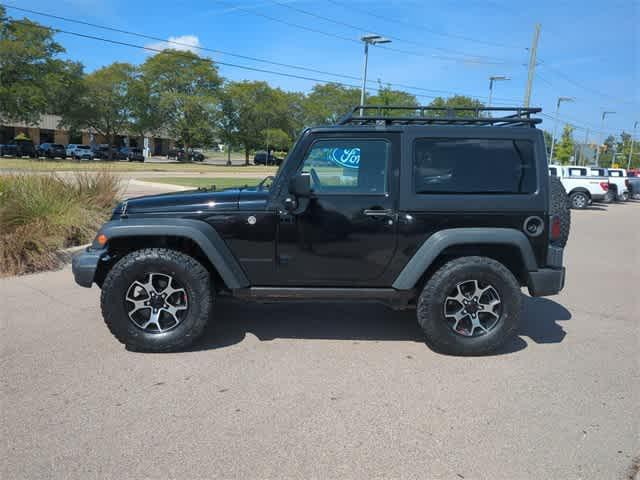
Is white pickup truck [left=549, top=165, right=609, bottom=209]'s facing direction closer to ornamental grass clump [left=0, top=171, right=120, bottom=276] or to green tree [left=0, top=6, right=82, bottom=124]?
the green tree

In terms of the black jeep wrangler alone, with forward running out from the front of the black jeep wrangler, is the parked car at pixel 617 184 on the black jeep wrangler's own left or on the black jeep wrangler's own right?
on the black jeep wrangler's own right

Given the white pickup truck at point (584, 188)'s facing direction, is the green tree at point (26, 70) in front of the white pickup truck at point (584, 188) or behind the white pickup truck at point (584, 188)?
in front

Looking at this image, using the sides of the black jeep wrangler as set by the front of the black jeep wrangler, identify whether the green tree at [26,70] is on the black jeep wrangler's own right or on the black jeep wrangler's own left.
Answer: on the black jeep wrangler's own right

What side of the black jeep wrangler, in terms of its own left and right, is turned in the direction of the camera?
left

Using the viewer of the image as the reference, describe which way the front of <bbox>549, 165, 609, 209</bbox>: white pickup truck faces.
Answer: facing away from the viewer and to the left of the viewer

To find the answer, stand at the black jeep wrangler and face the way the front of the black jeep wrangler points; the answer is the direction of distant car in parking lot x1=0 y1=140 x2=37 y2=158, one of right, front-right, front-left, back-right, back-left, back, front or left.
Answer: front-right

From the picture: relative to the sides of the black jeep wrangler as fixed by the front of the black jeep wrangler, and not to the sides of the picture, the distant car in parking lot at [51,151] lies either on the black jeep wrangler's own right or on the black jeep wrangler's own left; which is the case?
on the black jeep wrangler's own right

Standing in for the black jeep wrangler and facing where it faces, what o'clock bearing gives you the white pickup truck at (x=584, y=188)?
The white pickup truck is roughly at 4 o'clock from the black jeep wrangler.

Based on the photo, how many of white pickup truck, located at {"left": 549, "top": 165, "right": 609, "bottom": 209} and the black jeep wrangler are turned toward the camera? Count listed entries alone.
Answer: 0
